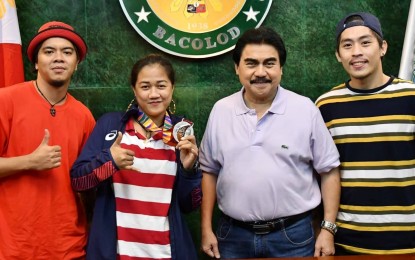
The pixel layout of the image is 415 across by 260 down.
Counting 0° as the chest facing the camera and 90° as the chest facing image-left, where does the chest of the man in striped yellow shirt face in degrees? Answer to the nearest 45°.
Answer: approximately 0°

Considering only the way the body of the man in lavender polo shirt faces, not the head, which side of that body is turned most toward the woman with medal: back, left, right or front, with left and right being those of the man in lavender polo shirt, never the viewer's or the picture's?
right

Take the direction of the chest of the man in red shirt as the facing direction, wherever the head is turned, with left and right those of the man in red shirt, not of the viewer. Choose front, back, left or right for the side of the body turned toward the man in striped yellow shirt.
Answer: left

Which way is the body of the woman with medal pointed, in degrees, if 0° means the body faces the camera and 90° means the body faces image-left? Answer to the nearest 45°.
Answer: approximately 0°

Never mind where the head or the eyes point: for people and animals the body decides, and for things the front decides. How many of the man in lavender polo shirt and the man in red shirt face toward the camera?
2

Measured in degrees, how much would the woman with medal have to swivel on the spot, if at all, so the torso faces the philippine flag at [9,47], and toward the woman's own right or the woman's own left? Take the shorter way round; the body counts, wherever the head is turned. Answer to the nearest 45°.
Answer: approximately 135° to the woman's own right
